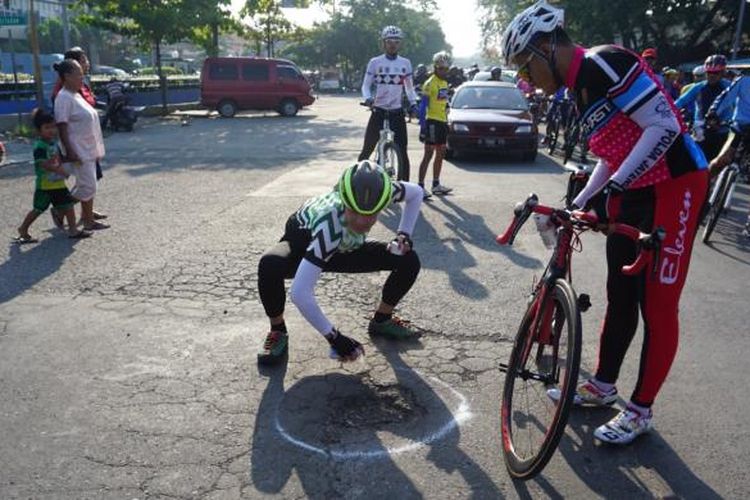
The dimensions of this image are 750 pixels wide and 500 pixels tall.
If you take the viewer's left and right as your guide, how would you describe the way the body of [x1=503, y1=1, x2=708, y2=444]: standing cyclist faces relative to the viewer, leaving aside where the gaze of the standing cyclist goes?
facing the viewer and to the left of the viewer

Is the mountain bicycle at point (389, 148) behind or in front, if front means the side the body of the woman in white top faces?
in front

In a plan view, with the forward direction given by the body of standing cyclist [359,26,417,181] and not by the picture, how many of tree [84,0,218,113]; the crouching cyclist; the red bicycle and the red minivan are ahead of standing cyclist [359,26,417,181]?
2

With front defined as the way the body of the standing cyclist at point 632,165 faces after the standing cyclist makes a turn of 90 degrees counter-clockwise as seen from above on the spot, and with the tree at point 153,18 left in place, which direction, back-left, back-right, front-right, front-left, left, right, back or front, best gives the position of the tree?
back

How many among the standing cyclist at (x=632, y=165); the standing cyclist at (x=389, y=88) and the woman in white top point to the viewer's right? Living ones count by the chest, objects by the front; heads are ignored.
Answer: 1

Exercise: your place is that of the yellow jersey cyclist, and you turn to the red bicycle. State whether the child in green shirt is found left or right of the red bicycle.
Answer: right

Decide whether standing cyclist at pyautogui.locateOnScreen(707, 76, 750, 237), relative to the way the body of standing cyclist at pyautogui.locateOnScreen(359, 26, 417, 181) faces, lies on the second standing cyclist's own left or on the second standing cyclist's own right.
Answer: on the second standing cyclist's own left

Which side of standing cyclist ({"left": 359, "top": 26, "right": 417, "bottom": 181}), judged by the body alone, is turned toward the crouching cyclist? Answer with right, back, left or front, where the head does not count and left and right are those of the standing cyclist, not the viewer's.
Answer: front

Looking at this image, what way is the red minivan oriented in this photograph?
to the viewer's right

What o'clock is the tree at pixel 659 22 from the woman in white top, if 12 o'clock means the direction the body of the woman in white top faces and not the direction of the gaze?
The tree is roughly at 11 o'clock from the woman in white top.

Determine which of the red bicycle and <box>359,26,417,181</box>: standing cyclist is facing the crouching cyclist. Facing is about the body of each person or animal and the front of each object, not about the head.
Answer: the standing cyclist

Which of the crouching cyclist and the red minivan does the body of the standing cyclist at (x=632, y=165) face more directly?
the crouching cyclist

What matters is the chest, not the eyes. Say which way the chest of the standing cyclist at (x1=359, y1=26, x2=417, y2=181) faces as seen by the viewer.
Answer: toward the camera
